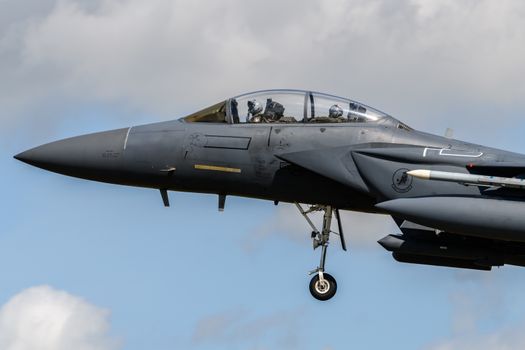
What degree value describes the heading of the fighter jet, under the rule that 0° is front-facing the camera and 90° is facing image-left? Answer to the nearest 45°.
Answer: approximately 90°

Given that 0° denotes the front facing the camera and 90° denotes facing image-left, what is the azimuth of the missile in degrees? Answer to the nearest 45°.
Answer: approximately 90°

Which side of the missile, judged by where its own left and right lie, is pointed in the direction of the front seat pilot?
front

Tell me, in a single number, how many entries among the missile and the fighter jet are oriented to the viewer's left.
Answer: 2
